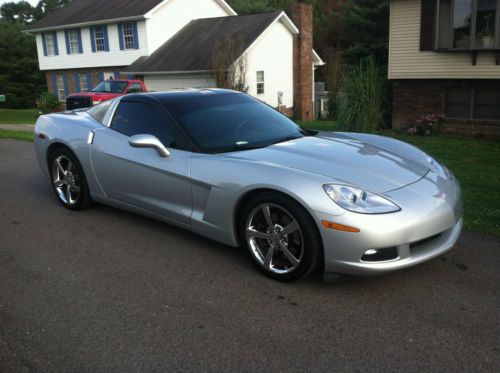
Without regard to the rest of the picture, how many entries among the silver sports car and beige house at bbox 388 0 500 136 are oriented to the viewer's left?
0

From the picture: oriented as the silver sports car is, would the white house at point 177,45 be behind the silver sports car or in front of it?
behind

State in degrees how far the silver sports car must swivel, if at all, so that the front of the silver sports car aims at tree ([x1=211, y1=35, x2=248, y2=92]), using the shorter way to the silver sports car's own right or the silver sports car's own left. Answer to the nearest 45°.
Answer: approximately 135° to the silver sports car's own left

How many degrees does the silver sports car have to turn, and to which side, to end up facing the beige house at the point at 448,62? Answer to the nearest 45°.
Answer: approximately 90° to its left

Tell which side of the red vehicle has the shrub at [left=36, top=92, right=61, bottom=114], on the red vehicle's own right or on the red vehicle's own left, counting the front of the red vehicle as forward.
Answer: on the red vehicle's own right

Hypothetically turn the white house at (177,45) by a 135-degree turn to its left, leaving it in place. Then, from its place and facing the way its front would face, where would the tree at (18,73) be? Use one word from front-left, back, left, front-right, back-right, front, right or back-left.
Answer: back-left

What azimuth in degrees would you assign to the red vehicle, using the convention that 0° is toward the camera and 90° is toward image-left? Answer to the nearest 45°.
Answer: approximately 45°

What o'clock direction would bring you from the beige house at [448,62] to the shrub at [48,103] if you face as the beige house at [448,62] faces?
The shrub is roughly at 4 o'clock from the beige house.

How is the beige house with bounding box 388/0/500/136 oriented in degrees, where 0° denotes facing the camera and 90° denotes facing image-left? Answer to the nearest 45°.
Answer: approximately 0°

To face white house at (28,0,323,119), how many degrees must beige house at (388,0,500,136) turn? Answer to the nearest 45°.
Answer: approximately 135° to its right

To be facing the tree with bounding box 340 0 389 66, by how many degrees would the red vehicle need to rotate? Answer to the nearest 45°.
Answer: approximately 180°

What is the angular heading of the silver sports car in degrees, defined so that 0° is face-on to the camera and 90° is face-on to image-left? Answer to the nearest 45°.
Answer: approximately 315°

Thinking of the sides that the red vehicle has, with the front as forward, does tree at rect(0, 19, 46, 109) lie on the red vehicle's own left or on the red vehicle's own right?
on the red vehicle's own right

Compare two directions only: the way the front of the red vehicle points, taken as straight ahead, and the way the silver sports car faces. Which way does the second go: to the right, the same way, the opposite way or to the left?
to the left
